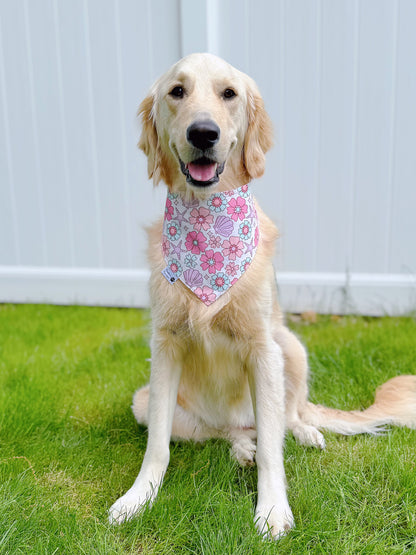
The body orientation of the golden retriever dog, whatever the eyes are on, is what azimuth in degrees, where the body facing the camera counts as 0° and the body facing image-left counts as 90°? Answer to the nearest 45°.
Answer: approximately 0°
